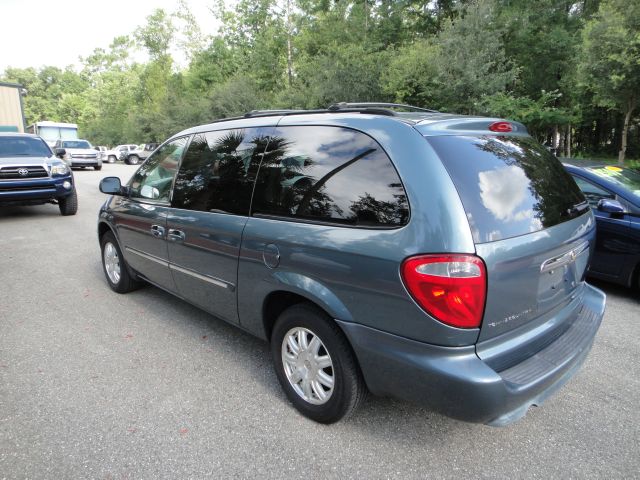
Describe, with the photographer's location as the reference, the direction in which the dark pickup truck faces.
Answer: facing the viewer

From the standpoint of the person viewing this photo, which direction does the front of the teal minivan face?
facing away from the viewer and to the left of the viewer

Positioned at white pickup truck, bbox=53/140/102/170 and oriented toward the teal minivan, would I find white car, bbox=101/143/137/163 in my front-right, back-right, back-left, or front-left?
back-left

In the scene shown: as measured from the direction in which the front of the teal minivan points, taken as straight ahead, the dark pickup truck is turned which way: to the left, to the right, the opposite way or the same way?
the opposite way

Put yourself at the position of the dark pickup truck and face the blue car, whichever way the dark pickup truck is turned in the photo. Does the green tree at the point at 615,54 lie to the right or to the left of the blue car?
left

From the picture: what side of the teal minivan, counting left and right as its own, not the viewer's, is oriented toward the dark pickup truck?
front

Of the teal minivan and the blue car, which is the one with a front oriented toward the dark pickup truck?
the teal minivan

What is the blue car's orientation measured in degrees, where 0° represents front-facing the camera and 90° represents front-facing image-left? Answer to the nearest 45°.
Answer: approximately 315°

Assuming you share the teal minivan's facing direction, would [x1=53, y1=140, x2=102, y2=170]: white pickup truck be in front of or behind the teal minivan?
in front

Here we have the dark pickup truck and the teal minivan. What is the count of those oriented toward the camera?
1

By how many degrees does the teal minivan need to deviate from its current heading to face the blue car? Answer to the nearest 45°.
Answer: approximately 90° to its right
